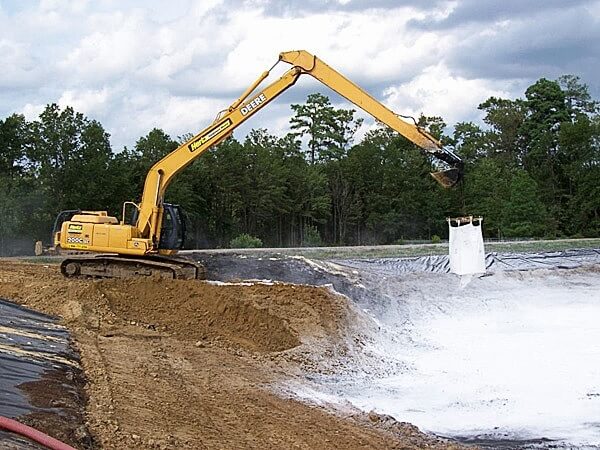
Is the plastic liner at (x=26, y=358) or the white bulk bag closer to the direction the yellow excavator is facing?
the white bulk bag

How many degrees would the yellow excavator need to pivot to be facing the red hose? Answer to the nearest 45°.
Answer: approximately 90° to its right

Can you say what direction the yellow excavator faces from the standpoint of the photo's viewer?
facing to the right of the viewer

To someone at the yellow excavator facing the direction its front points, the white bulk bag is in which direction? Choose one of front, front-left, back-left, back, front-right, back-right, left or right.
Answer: front

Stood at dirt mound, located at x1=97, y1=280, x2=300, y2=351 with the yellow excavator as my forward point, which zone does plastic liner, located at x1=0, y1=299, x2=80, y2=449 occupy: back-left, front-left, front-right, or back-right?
back-left

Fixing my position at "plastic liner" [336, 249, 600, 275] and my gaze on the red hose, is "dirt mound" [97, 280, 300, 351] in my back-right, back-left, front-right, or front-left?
front-right

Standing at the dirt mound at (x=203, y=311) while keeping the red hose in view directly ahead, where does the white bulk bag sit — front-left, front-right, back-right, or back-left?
back-left

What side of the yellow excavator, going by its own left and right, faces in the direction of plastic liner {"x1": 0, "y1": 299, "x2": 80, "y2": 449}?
right

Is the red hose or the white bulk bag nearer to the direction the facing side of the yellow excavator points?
the white bulk bag

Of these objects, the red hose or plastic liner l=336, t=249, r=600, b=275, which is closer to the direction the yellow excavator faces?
the plastic liner
